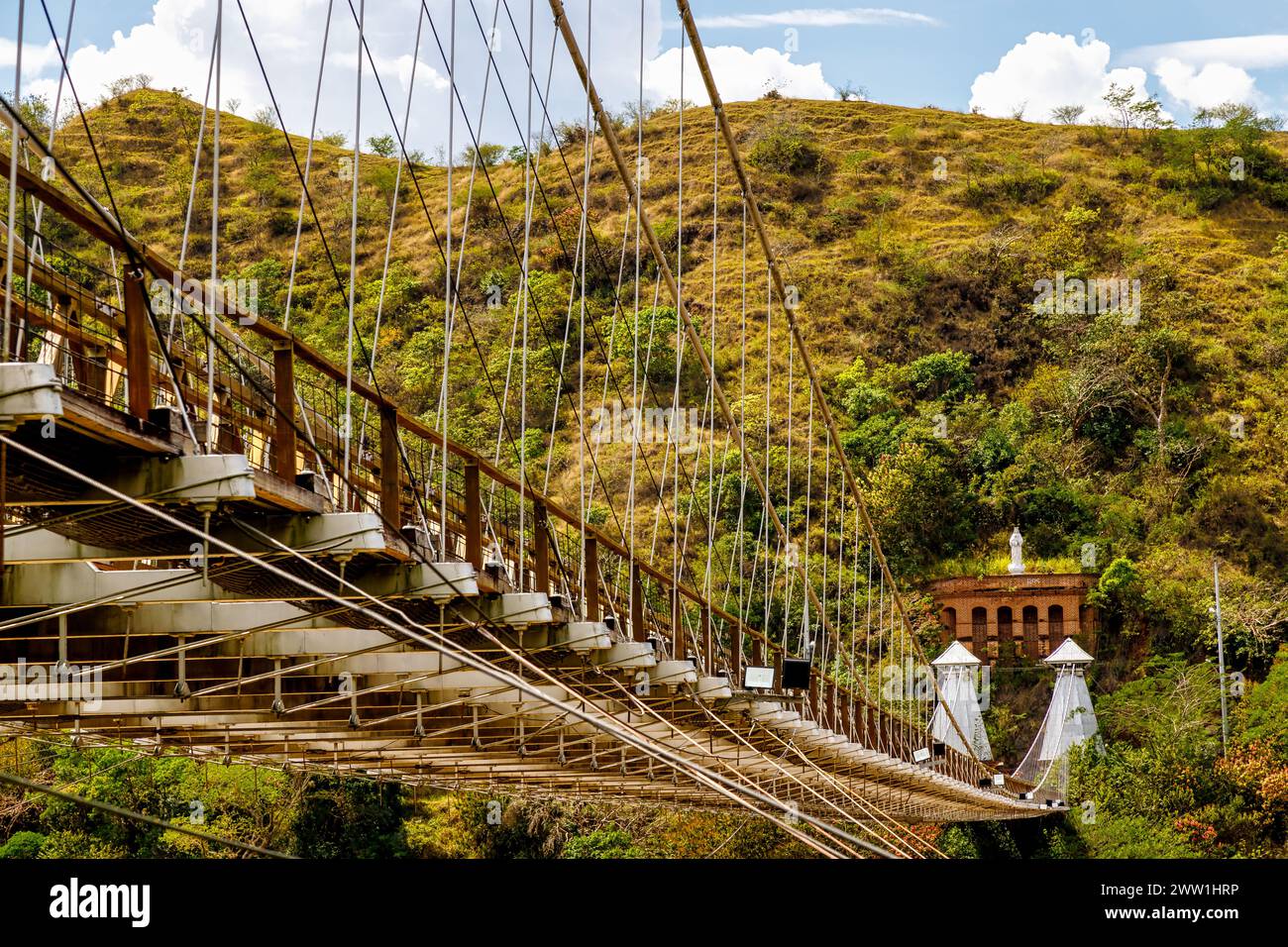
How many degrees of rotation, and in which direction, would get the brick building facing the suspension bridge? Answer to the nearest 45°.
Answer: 0° — it already faces it

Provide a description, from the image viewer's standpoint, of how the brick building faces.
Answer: facing the viewer
